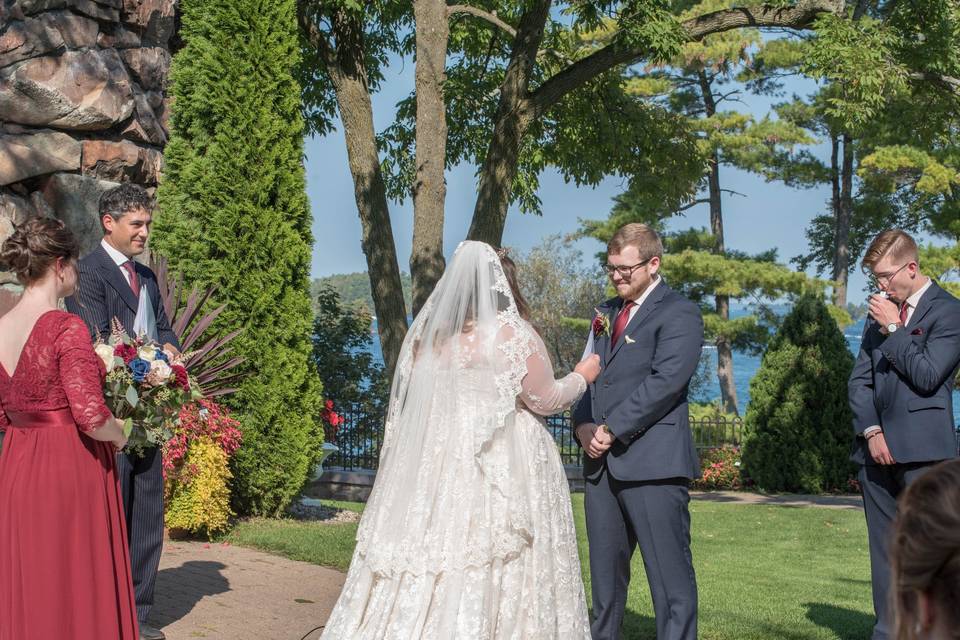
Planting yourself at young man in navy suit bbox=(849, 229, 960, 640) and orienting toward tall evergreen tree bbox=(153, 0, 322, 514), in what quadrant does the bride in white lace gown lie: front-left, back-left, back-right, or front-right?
front-left

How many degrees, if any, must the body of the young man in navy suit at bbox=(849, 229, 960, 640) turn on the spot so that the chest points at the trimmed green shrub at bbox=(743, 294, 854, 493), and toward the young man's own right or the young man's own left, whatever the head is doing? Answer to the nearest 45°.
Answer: approximately 135° to the young man's own right

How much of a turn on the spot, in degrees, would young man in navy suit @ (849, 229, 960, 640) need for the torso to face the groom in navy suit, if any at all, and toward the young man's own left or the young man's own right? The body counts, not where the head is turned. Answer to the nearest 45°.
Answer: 0° — they already face them

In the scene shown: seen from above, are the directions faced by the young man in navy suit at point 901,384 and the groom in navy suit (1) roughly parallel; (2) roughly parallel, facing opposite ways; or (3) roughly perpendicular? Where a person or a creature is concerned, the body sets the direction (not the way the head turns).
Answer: roughly parallel

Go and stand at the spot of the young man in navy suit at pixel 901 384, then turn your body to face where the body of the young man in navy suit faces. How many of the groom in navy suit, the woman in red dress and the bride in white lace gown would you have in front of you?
3

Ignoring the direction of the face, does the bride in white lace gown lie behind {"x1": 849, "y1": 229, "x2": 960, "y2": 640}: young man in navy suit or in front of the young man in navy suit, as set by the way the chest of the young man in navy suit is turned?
in front

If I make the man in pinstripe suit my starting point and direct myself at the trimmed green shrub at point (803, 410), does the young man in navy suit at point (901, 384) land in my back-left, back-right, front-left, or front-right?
front-right

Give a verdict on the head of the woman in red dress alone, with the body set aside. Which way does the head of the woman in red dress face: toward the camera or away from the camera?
away from the camera

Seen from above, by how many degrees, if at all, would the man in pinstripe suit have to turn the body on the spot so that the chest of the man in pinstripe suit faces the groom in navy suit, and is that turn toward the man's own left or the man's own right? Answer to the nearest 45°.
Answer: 0° — they already face them

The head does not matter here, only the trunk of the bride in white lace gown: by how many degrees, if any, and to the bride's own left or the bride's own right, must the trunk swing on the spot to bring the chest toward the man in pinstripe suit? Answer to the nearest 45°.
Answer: approximately 90° to the bride's own left

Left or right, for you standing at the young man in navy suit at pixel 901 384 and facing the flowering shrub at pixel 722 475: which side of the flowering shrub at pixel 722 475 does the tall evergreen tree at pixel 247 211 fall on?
left

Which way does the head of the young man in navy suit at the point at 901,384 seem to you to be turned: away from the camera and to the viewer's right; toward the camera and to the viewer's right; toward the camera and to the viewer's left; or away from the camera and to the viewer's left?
toward the camera and to the viewer's left

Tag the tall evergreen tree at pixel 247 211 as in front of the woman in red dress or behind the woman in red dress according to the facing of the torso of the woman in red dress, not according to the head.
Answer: in front

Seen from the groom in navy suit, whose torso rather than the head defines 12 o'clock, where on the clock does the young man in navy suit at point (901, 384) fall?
The young man in navy suit is roughly at 7 o'clock from the groom in navy suit.

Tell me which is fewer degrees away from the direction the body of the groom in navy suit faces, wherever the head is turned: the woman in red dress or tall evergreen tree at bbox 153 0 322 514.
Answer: the woman in red dress

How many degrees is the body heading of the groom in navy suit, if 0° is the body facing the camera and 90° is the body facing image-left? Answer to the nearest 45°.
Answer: approximately 45°

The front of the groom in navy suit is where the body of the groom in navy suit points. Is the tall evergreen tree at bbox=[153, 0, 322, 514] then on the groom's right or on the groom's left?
on the groom's right

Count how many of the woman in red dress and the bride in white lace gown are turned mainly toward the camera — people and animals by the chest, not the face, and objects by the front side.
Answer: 0

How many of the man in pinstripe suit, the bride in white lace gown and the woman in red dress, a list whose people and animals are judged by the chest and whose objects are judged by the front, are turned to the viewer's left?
0

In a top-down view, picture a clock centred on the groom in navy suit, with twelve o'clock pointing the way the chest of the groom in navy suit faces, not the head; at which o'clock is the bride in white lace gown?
The bride in white lace gown is roughly at 1 o'clock from the groom in navy suit.

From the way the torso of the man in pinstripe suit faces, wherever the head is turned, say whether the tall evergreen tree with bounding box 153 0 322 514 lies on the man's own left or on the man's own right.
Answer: on the man's own left
